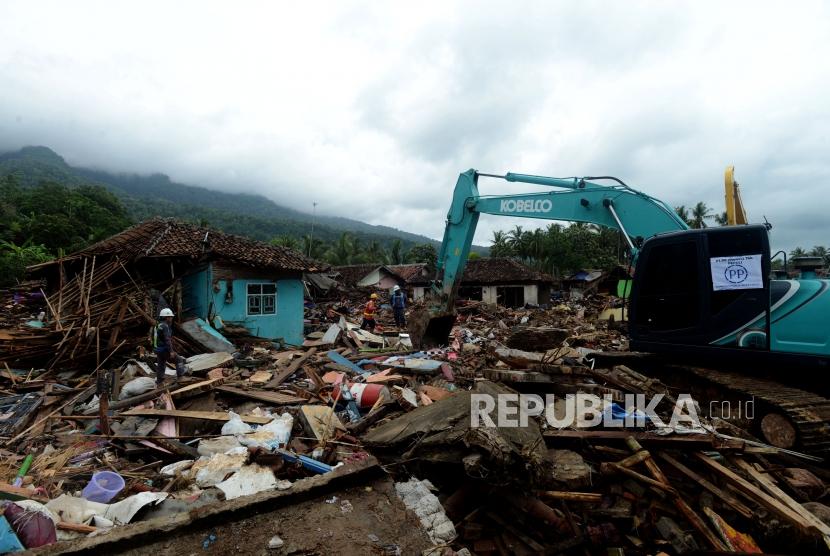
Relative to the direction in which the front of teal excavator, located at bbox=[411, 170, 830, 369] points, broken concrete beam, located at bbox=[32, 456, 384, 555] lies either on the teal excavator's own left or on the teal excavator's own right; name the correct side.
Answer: on the teal excavator's own left

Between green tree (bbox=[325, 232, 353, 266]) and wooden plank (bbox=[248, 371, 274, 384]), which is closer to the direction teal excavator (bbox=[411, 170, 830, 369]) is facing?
the wooden plank

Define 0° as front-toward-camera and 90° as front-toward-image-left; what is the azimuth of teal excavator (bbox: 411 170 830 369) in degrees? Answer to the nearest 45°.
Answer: approximately 90°

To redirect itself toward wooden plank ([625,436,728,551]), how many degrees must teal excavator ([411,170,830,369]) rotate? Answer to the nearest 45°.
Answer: approximately 90° to its left

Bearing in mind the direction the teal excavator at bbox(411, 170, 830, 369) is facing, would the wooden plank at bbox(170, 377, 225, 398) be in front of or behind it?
in front

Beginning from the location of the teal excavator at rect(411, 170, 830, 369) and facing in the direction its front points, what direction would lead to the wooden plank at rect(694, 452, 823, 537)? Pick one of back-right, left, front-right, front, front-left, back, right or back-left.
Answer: left

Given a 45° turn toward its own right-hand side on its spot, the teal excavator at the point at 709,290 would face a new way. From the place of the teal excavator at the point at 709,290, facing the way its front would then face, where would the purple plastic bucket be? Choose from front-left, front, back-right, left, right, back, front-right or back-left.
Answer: left

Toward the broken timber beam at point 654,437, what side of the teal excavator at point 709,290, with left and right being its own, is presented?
left

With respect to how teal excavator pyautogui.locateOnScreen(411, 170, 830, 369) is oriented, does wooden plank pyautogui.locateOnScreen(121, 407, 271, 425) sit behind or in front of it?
in front

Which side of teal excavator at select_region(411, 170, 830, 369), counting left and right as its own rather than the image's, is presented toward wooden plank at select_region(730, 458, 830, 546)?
left

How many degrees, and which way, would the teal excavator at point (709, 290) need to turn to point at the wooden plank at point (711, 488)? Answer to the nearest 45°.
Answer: approximately 90° to its left
